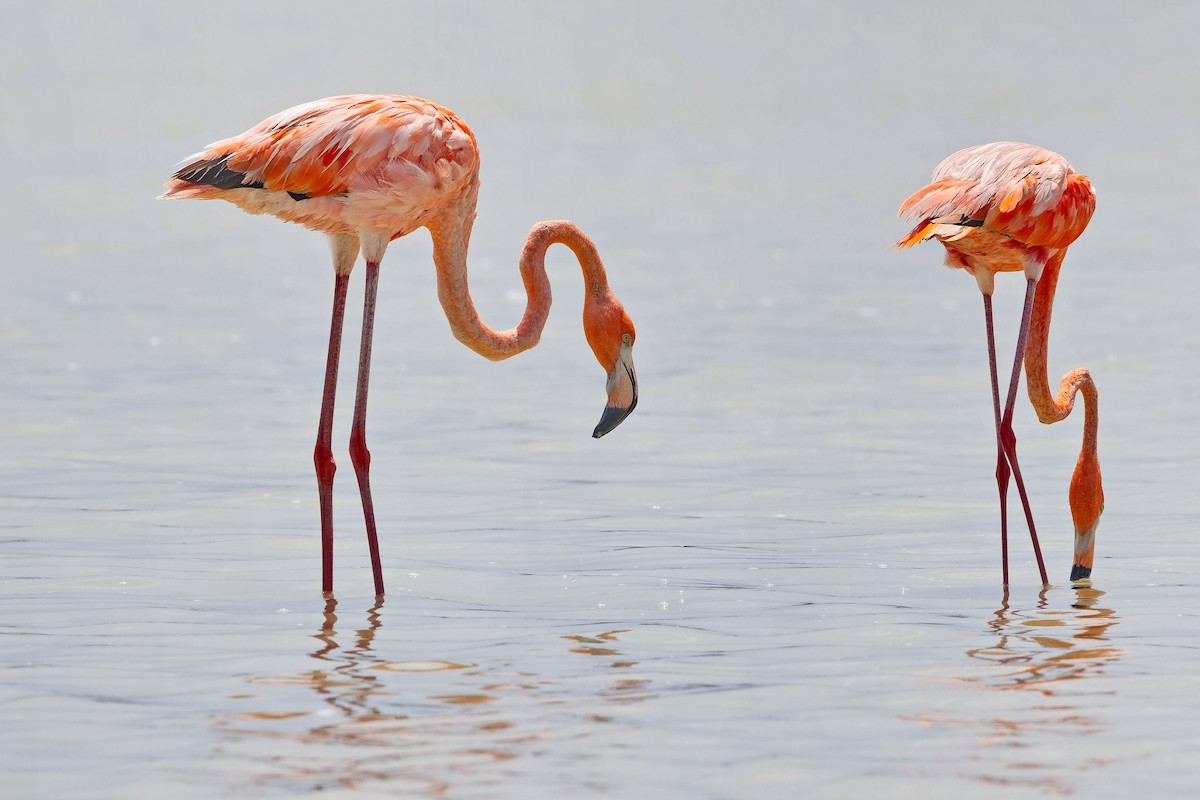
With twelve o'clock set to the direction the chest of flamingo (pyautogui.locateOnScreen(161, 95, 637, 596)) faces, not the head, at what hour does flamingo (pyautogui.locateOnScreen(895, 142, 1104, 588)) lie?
flamingo (pyautogui.locateOnScreen(895, 142, 1104, 588)) is roughly at 12 o'clock from flamingo (pyautogui.locateOnScreen(161, 95, 637, 596)).

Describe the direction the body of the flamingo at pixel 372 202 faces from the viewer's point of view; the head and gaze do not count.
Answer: to the viewer's right
